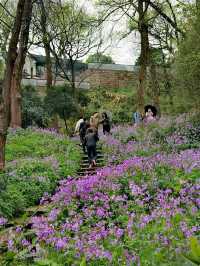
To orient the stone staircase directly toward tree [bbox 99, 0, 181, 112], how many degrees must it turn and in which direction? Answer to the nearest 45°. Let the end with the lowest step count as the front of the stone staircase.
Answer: approximately 180°

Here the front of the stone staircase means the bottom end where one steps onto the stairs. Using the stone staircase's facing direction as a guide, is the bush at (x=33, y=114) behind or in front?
behind

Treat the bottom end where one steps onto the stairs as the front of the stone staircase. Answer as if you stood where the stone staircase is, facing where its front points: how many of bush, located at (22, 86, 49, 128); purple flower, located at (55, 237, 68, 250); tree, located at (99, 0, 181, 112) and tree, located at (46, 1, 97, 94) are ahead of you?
1

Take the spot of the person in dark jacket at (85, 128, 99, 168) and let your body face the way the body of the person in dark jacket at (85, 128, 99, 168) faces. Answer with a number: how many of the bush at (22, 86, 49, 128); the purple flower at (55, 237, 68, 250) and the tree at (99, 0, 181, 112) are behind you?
1

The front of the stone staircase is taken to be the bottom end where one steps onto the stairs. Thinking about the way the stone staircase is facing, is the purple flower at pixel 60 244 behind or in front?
in front

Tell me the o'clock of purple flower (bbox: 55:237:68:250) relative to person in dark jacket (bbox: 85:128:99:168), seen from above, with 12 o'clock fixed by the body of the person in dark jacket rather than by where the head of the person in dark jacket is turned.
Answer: The purple flower is roughly at 6 o'clock from the person in dark jacket.

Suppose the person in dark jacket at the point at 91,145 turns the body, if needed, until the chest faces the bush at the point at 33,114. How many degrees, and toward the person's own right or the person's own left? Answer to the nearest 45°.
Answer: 0° — they already face it

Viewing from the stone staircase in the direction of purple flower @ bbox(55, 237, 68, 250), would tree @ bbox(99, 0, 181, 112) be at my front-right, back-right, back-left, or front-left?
back-left

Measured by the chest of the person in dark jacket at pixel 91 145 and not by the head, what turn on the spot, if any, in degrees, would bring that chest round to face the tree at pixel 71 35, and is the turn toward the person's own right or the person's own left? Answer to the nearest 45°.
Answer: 0° — they already face it

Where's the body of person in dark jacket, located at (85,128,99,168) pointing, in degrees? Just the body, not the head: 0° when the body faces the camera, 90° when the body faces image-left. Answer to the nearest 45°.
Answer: approximately 180°

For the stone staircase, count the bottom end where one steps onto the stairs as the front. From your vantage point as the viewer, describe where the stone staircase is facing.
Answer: facing the viewer

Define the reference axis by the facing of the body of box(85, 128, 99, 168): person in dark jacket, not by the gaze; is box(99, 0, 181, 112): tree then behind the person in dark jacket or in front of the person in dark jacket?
in front

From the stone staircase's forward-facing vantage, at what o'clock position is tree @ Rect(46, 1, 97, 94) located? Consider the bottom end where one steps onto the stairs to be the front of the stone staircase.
The tree is roughly at 6 o'clock from the stone staircase.

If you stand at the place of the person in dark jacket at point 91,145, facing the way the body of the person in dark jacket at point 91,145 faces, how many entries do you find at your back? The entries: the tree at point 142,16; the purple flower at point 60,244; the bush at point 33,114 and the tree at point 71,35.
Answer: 1
